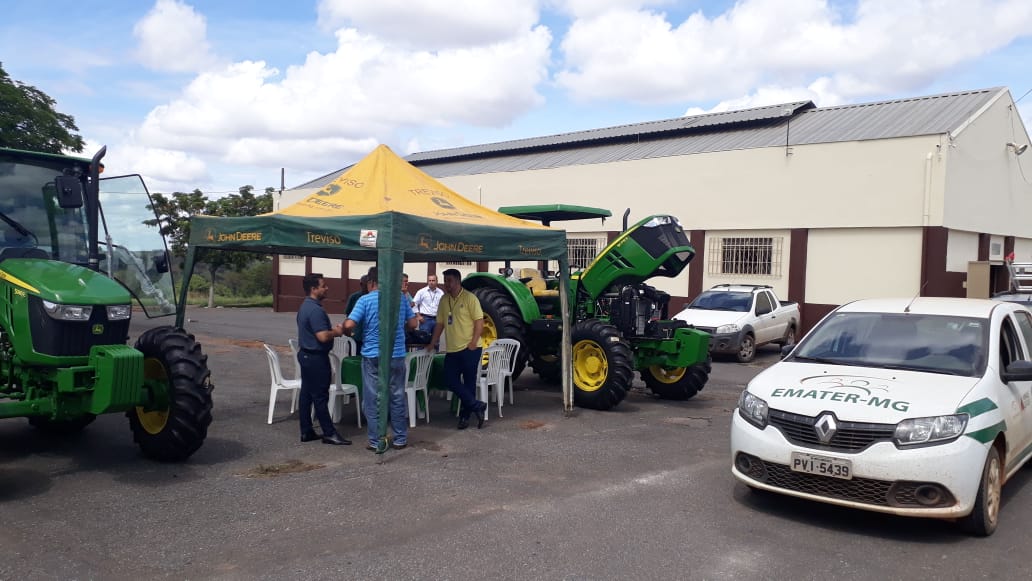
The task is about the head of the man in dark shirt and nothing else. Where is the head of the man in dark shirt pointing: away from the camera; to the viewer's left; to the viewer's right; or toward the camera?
to the viewer's right

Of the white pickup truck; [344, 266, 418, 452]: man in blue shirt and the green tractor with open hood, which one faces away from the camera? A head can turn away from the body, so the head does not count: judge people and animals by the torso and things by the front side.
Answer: the man in blue shirt

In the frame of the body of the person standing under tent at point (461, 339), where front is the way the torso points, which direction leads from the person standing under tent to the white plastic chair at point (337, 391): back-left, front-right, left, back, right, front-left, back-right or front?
front-right

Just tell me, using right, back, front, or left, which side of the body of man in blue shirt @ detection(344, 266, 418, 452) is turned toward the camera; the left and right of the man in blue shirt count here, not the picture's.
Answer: back

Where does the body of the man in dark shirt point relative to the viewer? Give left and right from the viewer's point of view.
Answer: facing to the right of the viewer

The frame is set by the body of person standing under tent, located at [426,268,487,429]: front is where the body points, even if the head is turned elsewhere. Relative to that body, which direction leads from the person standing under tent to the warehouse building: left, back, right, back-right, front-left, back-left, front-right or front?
back

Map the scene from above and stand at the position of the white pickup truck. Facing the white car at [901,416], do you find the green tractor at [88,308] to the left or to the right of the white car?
right

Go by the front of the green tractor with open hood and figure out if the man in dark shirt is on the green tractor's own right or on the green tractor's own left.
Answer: on the green tractor's own right

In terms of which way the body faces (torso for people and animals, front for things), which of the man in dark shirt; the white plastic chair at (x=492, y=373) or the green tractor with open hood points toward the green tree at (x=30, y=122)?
the white plastic chair

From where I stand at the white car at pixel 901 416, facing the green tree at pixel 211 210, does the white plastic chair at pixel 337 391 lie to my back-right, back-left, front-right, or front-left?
front-left

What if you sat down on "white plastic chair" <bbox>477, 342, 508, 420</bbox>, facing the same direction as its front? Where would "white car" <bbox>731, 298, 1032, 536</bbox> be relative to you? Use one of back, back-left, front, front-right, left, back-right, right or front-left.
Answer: back

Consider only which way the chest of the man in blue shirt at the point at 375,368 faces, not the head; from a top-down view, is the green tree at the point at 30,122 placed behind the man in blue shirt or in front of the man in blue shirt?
in front

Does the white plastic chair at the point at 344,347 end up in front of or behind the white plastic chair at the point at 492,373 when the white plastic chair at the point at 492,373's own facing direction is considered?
in front

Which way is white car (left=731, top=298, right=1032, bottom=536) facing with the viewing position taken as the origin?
facing the viewer and to the left of the viewer

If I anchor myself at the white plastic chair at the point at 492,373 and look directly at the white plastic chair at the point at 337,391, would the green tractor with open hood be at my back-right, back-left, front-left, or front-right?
back-right

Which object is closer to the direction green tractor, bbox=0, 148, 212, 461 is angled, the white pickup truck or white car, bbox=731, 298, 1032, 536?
the white car

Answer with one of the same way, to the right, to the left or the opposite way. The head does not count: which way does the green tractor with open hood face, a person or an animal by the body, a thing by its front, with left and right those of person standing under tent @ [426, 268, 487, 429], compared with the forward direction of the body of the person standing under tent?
to the left
